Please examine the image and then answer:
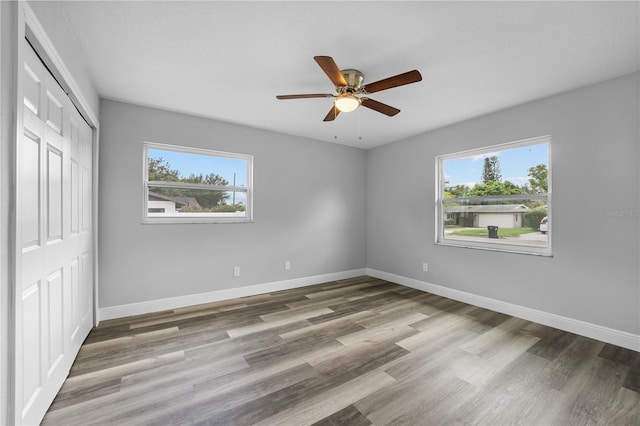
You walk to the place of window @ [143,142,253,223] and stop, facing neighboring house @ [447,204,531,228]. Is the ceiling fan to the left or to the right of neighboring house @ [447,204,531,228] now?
right

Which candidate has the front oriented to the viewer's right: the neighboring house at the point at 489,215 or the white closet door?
the white closet door

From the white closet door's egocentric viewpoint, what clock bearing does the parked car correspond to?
The parked car is roughly at 1 o'clock from the white closet door.

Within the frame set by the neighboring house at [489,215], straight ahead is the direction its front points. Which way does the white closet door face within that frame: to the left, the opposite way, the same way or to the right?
the opposite way

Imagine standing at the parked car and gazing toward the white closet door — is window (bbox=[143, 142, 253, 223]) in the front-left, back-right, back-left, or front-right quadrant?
front-right

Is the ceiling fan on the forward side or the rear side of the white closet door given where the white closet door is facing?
on the forward side

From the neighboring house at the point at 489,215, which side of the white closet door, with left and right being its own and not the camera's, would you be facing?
front

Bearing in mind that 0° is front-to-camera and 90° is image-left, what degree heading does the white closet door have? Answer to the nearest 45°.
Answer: approximately 270°

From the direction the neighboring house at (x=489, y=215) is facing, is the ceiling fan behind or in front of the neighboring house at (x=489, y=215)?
in front

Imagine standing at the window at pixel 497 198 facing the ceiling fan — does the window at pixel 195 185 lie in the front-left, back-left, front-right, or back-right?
front-right

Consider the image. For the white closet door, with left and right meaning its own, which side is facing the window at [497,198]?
front
